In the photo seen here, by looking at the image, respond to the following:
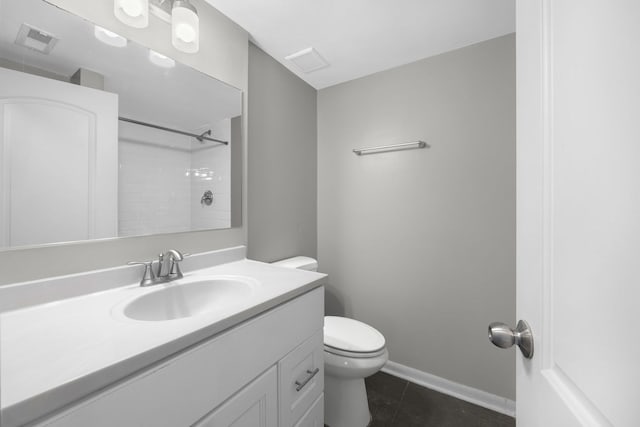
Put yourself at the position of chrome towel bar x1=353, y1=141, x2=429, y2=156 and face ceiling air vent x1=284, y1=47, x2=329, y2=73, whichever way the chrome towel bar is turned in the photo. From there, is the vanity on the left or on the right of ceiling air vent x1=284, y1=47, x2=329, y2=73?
left

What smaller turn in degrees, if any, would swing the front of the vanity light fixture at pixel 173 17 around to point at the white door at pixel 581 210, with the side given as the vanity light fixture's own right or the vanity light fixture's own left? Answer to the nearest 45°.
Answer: approximately 45° to the vanity light fixture's own right

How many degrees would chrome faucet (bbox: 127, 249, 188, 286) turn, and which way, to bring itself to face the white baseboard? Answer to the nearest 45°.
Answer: approximately 45° to its left

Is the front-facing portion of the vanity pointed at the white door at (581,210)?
yes

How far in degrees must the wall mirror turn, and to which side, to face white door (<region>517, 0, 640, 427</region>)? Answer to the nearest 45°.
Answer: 0° — it already faces it

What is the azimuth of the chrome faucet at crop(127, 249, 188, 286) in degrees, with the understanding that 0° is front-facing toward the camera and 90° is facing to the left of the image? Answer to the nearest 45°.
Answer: approximately 315°

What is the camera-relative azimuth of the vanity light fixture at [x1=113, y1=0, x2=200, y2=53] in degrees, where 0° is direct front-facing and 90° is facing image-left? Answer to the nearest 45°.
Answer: approximately 315°

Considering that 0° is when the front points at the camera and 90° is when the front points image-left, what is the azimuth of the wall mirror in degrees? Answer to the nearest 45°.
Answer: approximately 315°
